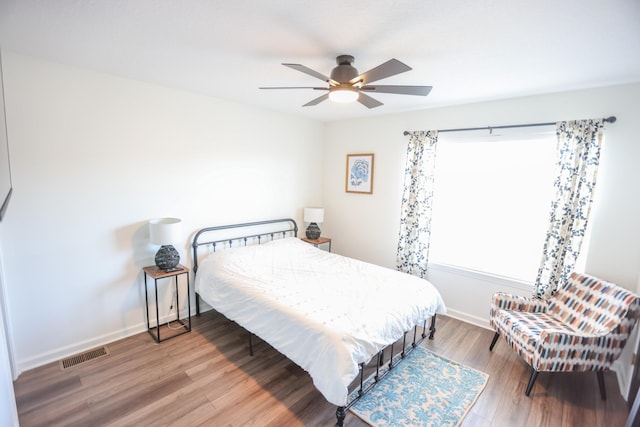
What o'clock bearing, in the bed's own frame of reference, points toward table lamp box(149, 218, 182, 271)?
The table lamp is roughly at 5 o'clock from the bed.

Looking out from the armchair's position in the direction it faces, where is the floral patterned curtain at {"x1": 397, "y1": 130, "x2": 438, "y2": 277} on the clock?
The floral patterned curtain is roughly at 2 o'clock from the armchair.

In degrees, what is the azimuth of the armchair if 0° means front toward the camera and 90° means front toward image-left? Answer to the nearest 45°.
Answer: approximately 45°

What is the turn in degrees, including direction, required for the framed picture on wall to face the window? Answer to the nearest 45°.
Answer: approximately 90° to its left

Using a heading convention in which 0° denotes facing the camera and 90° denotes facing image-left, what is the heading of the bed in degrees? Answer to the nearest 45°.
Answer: approximately 315°

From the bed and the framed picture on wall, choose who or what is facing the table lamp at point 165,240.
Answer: the framed picture on wall

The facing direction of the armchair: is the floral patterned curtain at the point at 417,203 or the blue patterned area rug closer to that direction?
the blue patterned area rug

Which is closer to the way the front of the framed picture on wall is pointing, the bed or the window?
the bed
